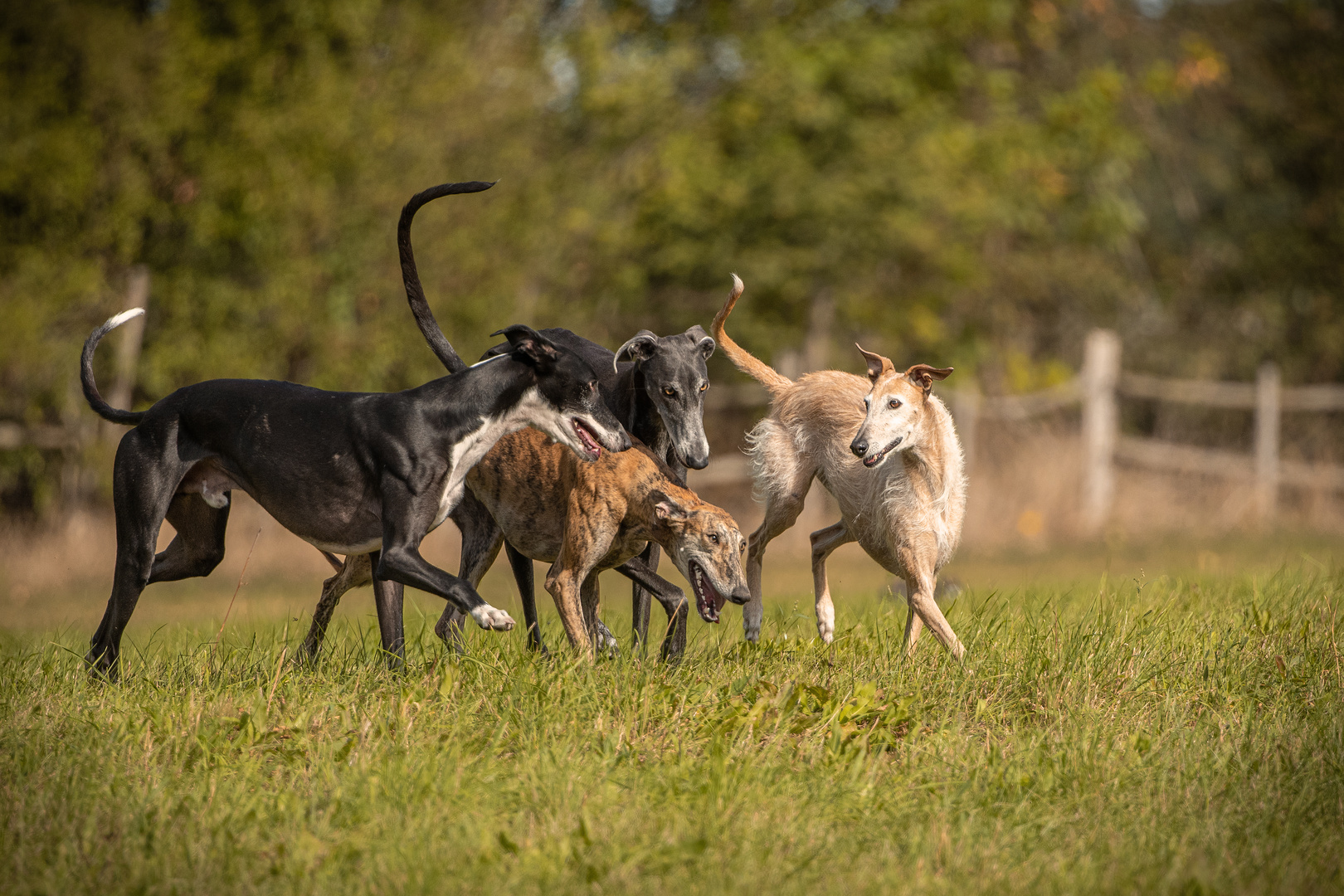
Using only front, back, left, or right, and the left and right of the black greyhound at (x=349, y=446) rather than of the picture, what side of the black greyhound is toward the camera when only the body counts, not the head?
right

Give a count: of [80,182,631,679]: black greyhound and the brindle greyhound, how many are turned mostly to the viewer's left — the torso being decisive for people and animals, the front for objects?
0

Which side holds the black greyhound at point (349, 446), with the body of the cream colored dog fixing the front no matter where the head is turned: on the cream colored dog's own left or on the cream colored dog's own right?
on the cream colored dog's own right

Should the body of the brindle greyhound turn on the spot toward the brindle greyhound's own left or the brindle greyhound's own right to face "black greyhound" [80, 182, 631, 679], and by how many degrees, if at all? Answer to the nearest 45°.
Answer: approximately 135° to the brindle greyhound's own right

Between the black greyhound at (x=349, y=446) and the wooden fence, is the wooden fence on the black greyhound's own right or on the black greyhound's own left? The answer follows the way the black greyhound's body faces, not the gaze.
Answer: on the black greyhound's own left

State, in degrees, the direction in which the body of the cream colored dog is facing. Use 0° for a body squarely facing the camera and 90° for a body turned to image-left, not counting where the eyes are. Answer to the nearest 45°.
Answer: approximately 315°

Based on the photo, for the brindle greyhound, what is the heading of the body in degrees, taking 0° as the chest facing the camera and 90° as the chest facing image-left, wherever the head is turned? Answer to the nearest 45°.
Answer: approximately 315°

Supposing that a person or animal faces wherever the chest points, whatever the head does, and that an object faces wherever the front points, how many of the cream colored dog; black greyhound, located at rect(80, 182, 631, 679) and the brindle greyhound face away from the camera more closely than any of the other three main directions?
0

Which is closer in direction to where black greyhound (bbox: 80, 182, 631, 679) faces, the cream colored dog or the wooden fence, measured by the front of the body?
the cream colored dog

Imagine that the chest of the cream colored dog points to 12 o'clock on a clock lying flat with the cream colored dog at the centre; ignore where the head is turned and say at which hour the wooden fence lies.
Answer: The wooden fence is roughly at 8 o'clock from the cream colored dog.

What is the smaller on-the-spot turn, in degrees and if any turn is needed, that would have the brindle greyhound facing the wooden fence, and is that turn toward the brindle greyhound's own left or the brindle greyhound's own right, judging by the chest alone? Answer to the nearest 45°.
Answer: approximately 90° to the brindle greyhound's own left

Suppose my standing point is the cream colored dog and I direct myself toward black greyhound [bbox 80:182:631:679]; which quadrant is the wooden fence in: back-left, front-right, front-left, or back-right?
back-right

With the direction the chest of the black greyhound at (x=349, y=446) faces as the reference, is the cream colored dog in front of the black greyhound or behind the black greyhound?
in front

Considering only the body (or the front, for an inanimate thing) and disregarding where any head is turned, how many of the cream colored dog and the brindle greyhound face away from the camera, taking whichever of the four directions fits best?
0

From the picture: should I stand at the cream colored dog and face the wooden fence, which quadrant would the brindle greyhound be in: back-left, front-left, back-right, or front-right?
back-left
